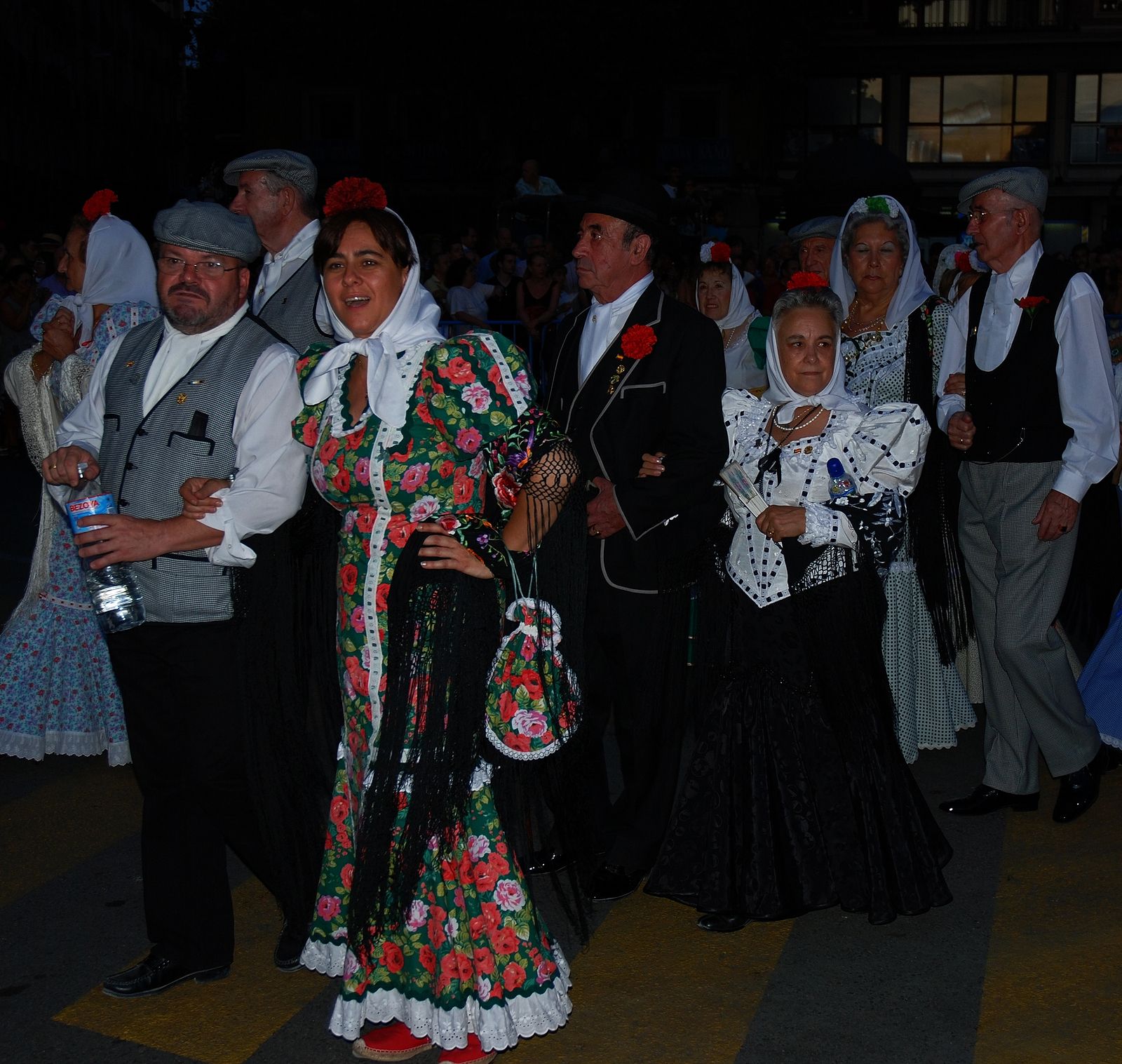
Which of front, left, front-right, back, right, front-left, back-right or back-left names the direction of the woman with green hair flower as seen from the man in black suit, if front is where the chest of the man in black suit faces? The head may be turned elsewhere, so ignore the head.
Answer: back

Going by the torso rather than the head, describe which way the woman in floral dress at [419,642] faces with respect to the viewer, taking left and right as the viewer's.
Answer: facing the viewer and to the left of the viewer

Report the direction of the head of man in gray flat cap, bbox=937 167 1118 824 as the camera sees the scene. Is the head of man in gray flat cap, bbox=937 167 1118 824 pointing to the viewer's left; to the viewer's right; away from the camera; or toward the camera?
to the viewer's left

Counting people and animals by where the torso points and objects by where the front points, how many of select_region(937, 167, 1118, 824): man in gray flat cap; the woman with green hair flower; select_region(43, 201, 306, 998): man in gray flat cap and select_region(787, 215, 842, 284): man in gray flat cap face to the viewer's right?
0

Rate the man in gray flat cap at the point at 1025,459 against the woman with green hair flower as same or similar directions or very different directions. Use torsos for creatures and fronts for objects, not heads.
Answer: same or similar directions

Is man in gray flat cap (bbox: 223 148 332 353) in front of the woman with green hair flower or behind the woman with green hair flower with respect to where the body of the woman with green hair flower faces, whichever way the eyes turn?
in front

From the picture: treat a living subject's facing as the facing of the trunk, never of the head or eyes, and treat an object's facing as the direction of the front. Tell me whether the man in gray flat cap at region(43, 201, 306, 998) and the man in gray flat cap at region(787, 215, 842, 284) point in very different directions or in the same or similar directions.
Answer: same or similar directions

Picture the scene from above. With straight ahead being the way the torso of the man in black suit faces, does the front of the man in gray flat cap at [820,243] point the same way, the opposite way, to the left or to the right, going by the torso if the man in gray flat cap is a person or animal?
the same way

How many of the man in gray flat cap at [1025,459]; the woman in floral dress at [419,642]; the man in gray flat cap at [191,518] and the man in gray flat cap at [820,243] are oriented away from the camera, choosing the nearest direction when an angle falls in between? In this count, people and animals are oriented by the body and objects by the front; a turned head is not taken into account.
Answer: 0

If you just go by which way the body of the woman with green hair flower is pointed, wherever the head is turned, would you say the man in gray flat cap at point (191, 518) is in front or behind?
in front

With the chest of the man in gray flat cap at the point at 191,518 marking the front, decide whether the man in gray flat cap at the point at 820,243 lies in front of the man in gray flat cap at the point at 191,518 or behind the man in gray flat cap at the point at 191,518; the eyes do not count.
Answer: behind

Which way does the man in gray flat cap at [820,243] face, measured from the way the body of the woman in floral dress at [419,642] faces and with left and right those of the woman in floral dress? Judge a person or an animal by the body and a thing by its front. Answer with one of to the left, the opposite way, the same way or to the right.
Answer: the same way

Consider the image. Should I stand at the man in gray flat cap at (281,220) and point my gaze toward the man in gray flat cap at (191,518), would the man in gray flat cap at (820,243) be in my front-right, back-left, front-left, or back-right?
back-left

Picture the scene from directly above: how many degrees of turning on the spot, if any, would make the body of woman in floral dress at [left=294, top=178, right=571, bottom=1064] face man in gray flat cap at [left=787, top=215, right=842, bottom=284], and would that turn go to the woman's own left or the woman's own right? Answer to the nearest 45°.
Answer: approximately 180°

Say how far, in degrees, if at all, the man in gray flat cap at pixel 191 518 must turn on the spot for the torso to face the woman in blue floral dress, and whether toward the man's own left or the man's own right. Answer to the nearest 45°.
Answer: approximately 135° to the man's own right

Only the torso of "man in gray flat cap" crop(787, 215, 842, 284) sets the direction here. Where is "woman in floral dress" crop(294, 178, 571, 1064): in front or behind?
in front
